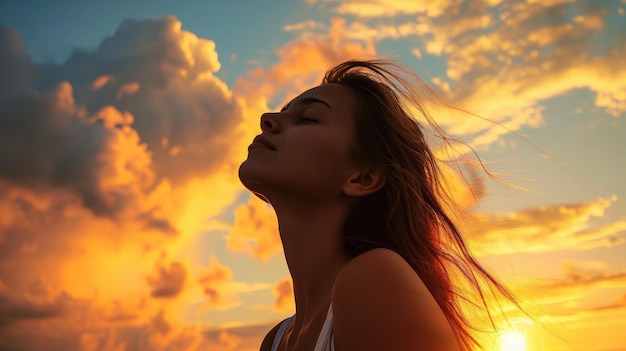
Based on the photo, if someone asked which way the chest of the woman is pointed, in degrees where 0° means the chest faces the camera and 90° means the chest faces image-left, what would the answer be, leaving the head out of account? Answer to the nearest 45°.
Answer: approximately 90°

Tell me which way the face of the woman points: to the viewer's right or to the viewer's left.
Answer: to the viewer's left
